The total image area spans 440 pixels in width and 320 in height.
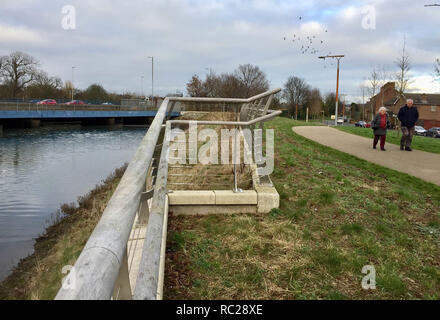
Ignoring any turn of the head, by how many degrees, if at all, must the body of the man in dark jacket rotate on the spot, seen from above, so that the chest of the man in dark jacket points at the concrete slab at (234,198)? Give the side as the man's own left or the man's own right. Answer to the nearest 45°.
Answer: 0° — they already face it

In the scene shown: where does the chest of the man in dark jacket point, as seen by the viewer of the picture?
toward the camera

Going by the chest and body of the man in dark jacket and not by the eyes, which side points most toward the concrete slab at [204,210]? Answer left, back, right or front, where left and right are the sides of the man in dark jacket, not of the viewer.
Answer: front

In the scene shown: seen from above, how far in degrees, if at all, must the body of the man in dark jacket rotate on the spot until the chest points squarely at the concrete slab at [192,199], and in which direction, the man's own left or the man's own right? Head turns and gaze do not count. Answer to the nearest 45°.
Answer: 0° — they already face it

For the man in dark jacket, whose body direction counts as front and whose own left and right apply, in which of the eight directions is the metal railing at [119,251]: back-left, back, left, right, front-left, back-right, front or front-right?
front

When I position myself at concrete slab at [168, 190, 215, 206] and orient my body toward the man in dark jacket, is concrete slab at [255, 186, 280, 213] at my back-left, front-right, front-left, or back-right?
front-right

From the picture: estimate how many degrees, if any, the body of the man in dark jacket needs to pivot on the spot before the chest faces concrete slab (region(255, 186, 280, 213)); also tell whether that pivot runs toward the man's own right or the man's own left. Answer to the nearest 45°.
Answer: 0° — they already face it
